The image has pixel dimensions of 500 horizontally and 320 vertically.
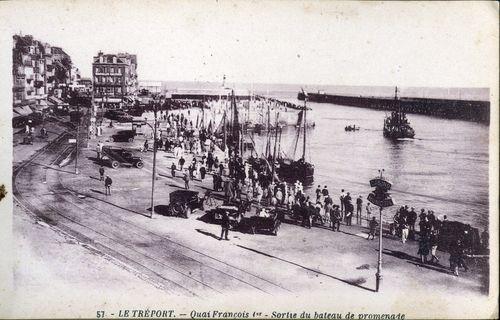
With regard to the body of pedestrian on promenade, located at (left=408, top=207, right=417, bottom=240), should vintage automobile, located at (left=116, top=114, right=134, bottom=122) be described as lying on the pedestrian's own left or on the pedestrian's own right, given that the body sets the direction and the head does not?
on the pedestrian's own left

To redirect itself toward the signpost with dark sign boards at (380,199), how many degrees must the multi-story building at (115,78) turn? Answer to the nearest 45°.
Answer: approximately 45° to its left

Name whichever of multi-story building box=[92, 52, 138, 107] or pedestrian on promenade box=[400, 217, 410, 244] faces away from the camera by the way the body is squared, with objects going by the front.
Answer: the pedestrian on promenade

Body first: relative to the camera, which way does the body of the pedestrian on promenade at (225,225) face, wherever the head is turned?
away from the camera
